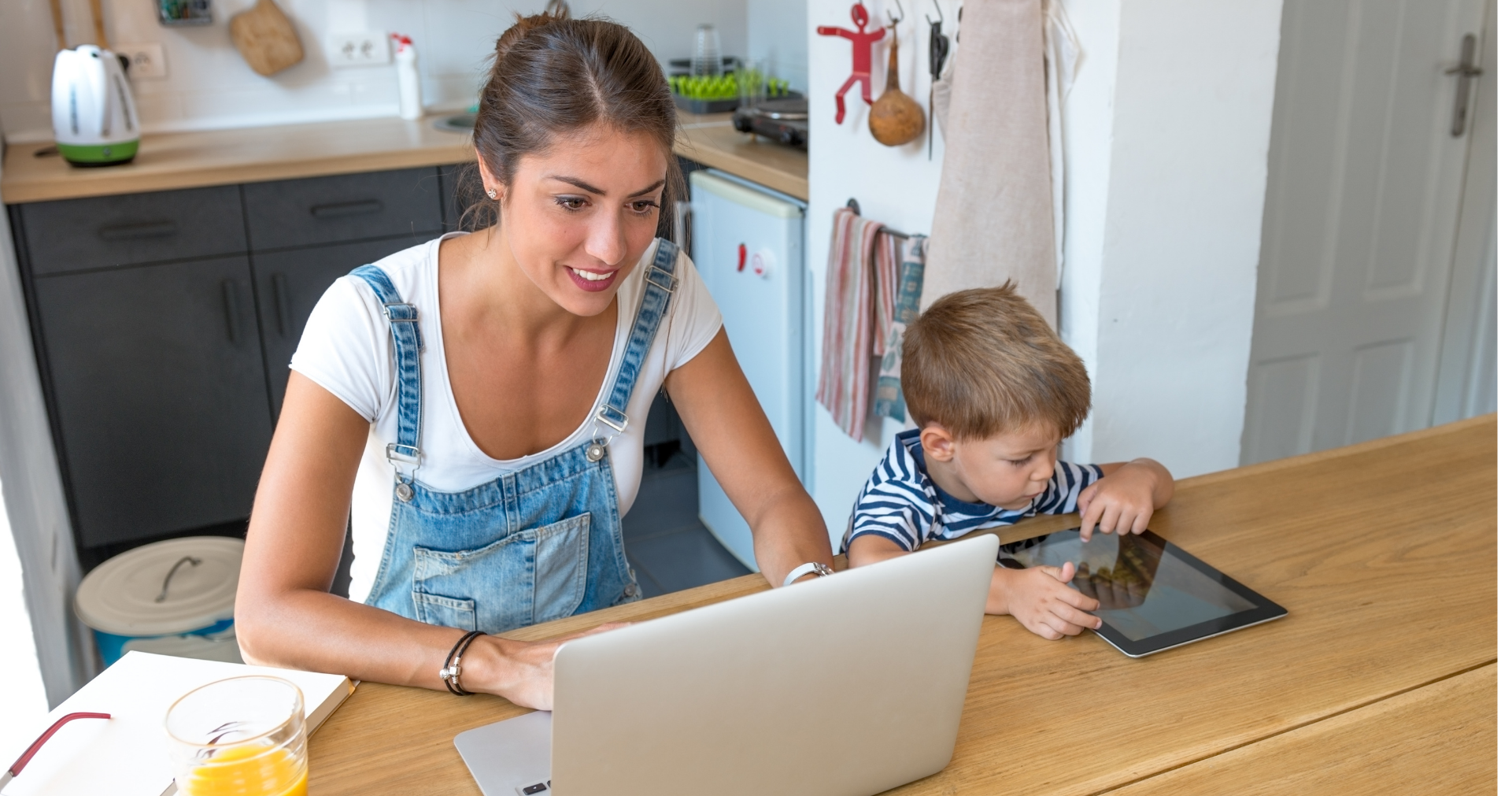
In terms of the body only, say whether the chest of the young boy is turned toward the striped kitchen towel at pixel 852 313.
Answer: no

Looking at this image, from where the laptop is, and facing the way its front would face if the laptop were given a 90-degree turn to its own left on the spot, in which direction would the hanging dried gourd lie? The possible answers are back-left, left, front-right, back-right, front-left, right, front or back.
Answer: back-right

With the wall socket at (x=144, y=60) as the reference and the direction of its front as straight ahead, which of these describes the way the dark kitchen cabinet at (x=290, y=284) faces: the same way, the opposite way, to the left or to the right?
the same way

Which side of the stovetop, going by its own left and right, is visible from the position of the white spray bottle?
right

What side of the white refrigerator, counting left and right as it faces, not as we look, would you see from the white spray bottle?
right

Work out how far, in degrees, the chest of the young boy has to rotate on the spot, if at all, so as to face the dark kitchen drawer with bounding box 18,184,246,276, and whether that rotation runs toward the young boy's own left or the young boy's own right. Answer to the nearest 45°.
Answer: approximately 180°

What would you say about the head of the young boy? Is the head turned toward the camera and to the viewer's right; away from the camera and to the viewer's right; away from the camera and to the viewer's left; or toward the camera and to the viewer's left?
toward the camera and to the viewer's right

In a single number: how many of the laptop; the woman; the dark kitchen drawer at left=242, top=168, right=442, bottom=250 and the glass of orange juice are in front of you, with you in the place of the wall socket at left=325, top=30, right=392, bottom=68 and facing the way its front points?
4

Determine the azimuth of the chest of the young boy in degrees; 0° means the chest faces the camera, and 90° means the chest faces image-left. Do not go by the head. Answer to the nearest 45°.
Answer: approximately 315°

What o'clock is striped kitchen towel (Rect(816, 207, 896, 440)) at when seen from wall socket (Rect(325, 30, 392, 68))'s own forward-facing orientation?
The striped kitchen towel is roughly at 11 o'clock from the wall socket.

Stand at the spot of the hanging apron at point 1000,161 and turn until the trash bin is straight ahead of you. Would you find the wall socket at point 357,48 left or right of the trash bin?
right

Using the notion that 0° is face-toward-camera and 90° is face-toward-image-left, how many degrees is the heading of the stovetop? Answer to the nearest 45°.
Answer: approximately 45°

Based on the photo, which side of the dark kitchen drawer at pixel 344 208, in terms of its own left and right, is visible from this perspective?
front
